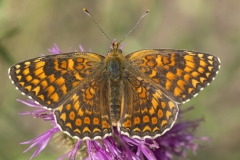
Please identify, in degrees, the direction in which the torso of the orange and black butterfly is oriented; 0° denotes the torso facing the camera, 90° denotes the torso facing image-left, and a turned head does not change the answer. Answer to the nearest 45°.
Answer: approximately 180°
